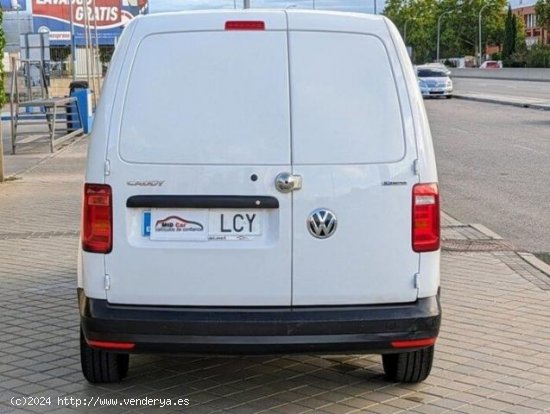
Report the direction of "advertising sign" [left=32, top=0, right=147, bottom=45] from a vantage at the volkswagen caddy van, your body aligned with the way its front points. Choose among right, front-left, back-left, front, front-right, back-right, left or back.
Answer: front

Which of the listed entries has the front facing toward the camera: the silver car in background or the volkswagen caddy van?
the silver car in background

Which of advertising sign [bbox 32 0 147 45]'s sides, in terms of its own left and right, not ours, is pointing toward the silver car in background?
left

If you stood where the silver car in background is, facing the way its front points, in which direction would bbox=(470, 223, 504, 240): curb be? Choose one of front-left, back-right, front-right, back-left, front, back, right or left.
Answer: front

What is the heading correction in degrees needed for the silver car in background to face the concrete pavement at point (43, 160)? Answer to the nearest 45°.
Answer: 0° — it already faces it

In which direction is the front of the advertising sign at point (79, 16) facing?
toward the camera

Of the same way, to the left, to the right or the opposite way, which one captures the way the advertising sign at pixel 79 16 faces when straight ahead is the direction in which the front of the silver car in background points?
the same way

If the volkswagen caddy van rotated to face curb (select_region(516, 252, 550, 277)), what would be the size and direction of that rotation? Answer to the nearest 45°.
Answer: approximately 45° to its right

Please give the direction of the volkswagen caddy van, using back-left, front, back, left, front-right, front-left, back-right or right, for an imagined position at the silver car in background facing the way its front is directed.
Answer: front

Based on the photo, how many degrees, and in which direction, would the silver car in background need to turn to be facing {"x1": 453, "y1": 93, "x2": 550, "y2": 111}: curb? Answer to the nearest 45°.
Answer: approximately 45° to its left

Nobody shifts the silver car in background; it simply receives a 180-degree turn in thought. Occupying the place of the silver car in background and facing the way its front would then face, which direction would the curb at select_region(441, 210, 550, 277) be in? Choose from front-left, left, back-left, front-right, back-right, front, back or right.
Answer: back

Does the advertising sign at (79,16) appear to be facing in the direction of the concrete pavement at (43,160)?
yes

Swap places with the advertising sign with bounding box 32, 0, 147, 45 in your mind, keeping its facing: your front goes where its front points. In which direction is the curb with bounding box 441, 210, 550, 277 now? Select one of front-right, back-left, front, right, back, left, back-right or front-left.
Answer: front

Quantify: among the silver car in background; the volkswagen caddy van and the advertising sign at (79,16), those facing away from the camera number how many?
1

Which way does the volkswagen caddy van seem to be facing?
away from the camera

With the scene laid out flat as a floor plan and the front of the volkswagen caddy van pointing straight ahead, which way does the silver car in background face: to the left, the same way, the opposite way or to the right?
the opposite way

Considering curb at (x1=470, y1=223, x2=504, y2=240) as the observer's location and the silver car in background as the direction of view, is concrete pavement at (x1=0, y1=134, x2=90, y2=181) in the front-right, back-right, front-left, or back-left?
front-left

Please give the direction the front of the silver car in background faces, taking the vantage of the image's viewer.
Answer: facing the viewer

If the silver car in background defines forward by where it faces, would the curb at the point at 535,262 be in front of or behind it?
in front
